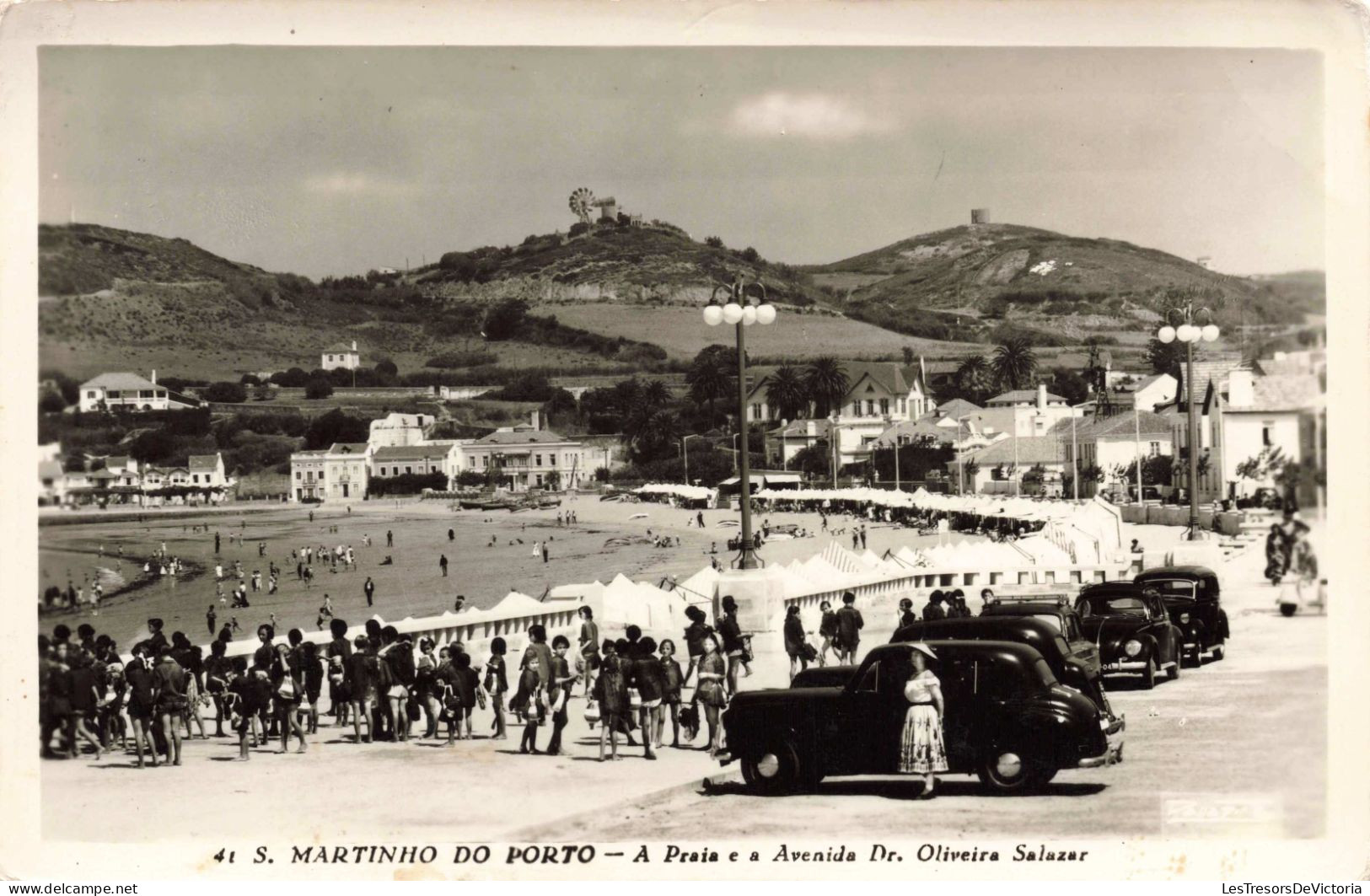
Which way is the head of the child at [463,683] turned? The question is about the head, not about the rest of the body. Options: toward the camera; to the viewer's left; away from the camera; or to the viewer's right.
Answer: away from the camera

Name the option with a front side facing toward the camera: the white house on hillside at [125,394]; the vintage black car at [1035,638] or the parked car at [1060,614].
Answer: the white house on hillside

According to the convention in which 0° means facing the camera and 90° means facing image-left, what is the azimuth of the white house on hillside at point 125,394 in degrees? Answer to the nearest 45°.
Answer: approximately 0°

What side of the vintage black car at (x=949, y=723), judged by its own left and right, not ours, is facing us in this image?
left

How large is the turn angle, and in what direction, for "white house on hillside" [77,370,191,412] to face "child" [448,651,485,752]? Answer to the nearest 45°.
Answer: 0° — it already faces them

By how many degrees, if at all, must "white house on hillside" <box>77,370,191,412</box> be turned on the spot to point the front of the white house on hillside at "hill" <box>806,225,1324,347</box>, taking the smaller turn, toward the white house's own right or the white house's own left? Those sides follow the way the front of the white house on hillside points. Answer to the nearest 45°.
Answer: approximately 90° to the white house's own left
